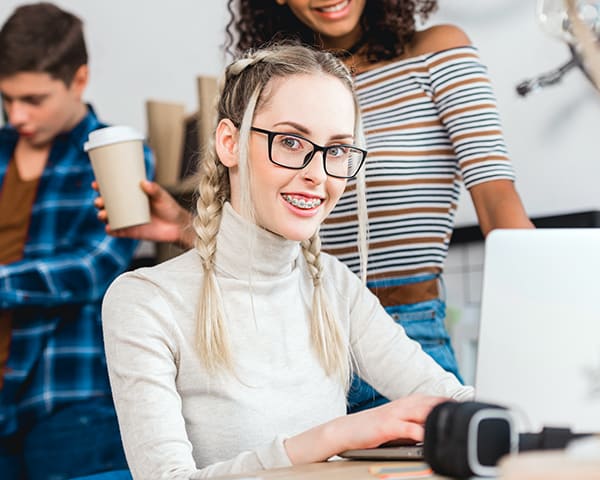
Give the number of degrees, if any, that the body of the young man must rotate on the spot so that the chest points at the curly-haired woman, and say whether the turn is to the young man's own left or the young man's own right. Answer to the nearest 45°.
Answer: approximately 90° to the young man's own left

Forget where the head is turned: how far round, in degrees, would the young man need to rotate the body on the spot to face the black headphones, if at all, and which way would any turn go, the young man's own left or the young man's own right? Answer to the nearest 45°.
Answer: approximately 45° to the young man's own left

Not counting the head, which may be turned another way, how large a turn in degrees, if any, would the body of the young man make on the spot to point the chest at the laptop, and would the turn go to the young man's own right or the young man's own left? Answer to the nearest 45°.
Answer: approximately 45° to the young man's own left

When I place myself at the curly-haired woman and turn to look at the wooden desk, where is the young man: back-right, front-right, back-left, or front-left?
back-right

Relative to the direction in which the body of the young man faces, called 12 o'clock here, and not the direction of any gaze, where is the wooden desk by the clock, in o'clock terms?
The wooden desk is roughly at 10 o'clock from the young man.
